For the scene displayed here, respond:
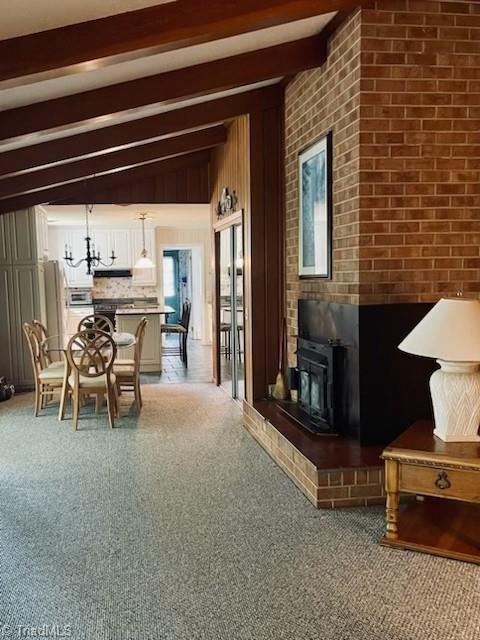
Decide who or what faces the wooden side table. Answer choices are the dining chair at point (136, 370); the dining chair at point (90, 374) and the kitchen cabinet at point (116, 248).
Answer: the kitchen cabinet

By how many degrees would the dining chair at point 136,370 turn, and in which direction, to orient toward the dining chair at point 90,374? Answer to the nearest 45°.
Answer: approximately 45° to its left

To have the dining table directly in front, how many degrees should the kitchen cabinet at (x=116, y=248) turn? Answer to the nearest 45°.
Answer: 0° — it already faces it

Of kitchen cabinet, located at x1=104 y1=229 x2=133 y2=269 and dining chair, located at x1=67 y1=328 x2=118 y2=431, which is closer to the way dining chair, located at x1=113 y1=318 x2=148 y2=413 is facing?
the dining chair

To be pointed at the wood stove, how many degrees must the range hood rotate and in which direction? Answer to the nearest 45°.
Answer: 0° — it already faces it

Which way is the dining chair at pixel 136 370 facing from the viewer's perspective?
to the viewer's left

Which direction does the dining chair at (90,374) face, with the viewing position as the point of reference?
facing away from the viewer

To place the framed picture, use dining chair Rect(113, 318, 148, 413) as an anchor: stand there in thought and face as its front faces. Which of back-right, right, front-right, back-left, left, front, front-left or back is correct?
back-left

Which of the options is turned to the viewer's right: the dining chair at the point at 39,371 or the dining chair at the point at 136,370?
the dining chair at the point at 39,371

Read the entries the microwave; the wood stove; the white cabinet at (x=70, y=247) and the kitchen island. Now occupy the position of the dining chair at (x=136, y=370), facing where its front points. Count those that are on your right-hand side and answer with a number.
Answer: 3
